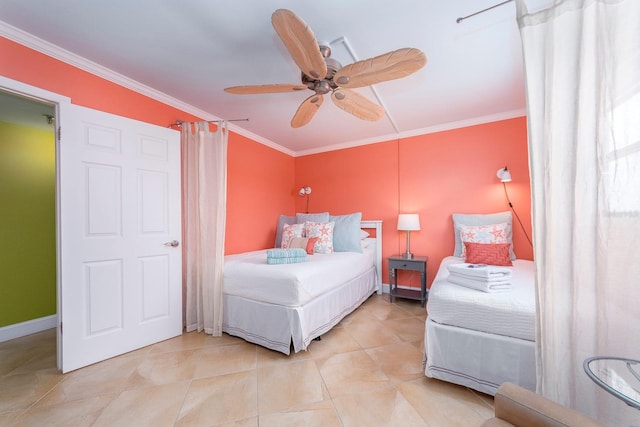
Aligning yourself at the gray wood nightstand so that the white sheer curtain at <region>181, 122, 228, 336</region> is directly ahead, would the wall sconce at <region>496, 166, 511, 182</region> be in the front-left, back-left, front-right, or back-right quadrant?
back-left

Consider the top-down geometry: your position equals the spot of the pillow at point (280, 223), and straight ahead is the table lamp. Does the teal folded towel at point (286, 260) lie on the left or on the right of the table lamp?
right

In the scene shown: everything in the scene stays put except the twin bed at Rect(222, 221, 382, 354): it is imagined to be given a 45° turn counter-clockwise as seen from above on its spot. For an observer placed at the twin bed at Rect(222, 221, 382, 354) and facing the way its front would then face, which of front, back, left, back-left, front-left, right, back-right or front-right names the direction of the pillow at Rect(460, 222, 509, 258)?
left

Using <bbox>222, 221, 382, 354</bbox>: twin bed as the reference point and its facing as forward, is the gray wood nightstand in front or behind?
behind

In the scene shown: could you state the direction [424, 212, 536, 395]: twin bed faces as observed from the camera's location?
facing the viewer

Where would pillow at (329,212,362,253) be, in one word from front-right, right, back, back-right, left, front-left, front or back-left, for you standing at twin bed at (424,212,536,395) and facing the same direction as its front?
back-right

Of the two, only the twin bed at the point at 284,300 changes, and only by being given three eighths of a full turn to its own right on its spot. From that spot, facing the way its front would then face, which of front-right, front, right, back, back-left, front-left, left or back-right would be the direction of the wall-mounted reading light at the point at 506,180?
right

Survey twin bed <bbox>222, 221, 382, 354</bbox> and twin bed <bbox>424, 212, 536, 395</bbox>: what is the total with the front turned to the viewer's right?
0

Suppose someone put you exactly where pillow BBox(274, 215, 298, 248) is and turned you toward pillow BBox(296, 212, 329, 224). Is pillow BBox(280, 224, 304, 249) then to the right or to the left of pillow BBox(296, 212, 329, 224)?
right

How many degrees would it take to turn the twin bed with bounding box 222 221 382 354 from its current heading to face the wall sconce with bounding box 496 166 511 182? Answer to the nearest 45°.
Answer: approximately 135° to its left

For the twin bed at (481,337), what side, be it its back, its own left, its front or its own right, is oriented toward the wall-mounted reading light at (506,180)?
back

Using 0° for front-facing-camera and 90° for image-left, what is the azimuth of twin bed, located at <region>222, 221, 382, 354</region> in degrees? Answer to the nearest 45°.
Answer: approximately 45°
